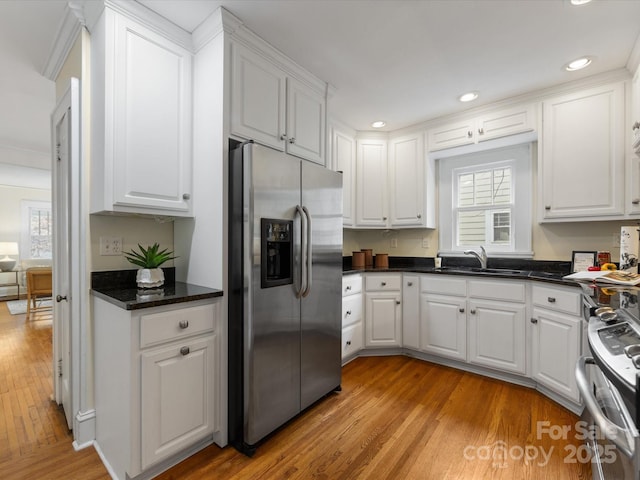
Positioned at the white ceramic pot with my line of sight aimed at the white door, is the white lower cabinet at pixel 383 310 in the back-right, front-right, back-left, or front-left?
back-right

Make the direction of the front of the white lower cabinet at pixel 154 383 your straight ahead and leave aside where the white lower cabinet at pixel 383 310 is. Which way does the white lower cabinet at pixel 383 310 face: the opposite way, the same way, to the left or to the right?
to the right

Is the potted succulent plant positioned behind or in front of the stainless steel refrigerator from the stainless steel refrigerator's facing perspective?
behind

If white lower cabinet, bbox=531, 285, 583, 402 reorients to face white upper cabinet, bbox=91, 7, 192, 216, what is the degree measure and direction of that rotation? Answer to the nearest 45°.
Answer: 0° — it already faces it

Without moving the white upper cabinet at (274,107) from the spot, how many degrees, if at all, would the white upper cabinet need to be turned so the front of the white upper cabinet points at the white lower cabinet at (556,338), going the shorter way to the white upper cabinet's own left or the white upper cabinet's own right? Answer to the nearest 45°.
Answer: approximately 45° to the white upper cabinet's own left

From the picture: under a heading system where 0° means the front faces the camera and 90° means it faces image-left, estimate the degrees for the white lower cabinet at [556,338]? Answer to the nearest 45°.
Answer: approximately 45°

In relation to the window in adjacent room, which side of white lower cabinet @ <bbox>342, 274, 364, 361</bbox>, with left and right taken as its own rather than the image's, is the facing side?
back

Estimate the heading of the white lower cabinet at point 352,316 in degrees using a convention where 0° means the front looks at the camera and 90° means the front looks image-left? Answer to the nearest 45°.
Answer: approximately 315°
